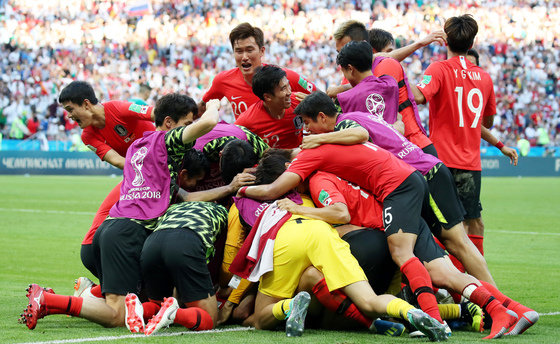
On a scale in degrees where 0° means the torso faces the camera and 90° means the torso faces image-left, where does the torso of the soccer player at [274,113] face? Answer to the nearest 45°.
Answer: approximately 315°

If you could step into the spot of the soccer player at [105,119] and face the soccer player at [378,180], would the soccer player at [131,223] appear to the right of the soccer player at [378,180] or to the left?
right

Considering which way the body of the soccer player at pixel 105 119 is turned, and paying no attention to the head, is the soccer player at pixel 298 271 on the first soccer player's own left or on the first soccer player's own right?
on the first soccer player's own left

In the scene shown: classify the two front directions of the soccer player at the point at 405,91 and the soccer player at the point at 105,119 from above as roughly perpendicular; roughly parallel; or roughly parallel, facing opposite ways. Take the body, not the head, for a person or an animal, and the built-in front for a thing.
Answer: roughly perpendicular

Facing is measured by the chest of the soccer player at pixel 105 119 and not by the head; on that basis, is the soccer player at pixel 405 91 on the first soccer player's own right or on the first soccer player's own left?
on the first soccer player's own left

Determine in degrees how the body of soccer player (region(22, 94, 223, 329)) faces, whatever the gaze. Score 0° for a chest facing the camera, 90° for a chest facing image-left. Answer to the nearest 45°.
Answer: approximately 225°

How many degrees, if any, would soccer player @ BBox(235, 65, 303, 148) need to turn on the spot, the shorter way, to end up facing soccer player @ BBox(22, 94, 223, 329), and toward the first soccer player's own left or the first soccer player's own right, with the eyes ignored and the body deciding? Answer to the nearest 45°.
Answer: approximately 90° to the first soccer player's own right
